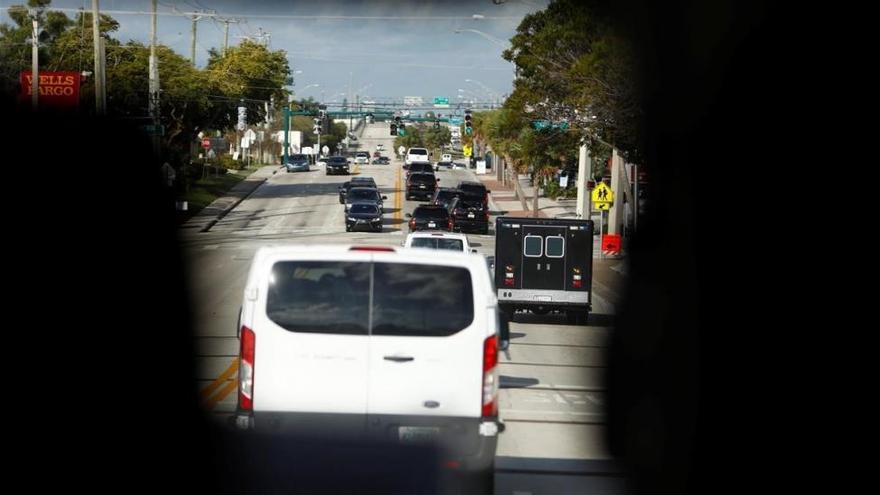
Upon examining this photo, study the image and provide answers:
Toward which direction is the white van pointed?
away from the camera

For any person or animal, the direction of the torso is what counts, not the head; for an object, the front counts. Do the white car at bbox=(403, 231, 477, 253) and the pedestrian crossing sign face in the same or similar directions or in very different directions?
very different directions

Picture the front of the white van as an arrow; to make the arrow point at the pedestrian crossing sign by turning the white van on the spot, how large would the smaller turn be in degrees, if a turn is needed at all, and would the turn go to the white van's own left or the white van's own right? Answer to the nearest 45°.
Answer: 0° — it already faces it

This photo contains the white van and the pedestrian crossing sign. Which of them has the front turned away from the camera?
the white van

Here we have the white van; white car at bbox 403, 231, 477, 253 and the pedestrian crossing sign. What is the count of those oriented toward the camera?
1

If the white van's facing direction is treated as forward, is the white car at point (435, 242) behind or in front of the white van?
in front

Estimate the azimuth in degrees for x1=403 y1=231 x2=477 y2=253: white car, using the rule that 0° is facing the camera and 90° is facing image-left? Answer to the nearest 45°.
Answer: approximately 180°

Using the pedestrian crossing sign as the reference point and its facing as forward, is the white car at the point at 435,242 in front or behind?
in front

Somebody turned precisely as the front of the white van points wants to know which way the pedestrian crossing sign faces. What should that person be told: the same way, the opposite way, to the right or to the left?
the opposite way

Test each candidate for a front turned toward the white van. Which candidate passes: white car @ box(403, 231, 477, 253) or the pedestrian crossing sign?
the pedestrian crossing sign

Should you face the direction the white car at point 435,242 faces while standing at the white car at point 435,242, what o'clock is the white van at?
The white van is roughly at 6 o'clock from the white car.

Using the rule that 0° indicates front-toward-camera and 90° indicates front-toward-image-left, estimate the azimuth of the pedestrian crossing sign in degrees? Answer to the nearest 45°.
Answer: approximately 0°

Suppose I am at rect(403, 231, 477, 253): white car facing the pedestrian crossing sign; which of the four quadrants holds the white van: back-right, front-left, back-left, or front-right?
back-right

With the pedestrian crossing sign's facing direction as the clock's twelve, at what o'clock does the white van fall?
The white van is roughly at 12 o'clock from the pedestrian crossing sign.

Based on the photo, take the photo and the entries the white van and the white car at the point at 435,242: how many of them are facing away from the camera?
2
